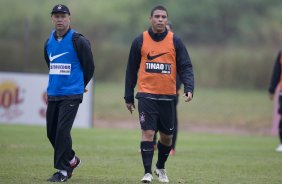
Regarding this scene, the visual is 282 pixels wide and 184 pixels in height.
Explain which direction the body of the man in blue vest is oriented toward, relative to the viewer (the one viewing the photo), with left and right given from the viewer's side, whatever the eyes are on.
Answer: facing the viewer and to the left of the viewer
